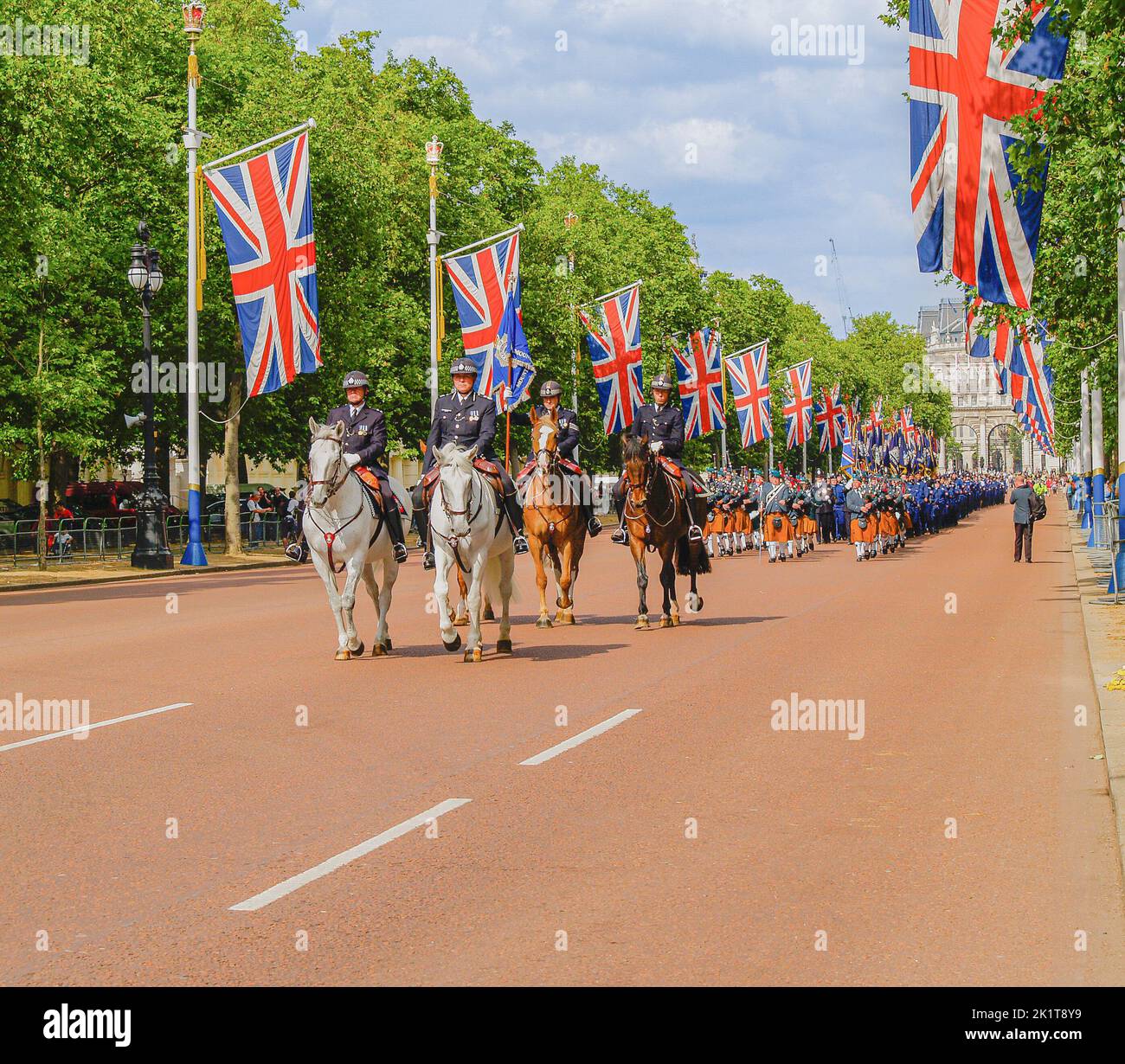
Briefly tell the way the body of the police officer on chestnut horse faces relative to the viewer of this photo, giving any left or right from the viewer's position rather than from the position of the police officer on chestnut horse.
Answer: facing the viewer

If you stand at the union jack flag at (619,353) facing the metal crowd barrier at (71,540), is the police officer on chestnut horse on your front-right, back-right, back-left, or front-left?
front-left

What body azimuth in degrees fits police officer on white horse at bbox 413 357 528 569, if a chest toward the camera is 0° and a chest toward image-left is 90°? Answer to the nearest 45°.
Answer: approximately 0°

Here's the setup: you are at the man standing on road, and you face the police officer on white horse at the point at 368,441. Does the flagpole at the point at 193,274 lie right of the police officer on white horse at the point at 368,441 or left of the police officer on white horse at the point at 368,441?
right

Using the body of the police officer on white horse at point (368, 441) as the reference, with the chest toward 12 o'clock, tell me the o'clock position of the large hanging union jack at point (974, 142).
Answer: The large hanging union jack is roughly at 8 o'clock from the police officer on white horse.

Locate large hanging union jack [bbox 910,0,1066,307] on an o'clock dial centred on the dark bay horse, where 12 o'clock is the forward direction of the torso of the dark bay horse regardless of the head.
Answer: The large hanging union jack is roughly at 9 o'clock from the dark bay horse.

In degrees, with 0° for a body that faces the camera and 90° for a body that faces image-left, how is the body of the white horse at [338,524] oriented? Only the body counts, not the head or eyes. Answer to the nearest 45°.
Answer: approximately 45°

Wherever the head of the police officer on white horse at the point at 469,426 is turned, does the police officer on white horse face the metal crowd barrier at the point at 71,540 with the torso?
no

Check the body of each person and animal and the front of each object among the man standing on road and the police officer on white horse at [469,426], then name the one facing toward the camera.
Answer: the police officer on white horse

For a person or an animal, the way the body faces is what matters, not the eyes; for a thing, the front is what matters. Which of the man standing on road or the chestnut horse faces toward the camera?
the chestnut horse

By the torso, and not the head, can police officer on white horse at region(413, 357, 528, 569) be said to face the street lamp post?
no

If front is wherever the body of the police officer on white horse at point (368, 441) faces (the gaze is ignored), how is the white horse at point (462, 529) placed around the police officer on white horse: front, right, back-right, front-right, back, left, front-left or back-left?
left

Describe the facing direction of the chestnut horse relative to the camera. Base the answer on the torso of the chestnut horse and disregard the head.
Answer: toward the camera

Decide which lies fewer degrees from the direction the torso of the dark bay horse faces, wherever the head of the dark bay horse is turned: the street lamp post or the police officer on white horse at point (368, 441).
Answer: the police officer on white horse

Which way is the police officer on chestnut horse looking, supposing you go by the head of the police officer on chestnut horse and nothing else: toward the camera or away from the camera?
toward the camera
